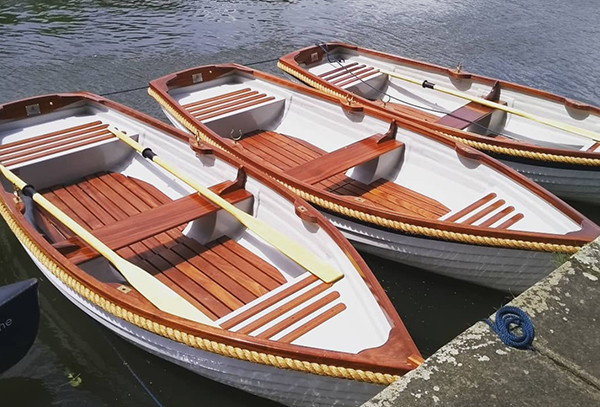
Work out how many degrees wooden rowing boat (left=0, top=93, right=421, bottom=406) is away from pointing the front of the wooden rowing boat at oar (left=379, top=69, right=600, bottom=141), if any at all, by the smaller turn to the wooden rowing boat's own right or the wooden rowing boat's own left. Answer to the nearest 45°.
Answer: approximately 90° to the wooden rowing boat's own left

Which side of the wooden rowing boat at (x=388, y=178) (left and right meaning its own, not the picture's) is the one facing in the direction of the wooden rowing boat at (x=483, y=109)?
left

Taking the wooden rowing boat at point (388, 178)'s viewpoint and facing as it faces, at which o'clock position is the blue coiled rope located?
The blue coiled rope is roughly at 1 o'clock from the wooden rowing boat.

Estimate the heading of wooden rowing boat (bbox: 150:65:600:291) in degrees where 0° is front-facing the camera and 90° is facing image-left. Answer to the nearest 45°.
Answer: approximately 315°

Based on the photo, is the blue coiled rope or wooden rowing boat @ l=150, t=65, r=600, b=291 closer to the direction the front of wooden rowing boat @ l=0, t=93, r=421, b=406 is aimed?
the blue coiled rope

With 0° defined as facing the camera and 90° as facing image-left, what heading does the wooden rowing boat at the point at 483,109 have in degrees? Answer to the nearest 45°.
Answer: approximately 315°

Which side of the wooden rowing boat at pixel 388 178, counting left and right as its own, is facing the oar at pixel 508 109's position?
left

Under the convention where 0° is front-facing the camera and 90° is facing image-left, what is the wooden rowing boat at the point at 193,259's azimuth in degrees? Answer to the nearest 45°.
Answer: approximately 315°
